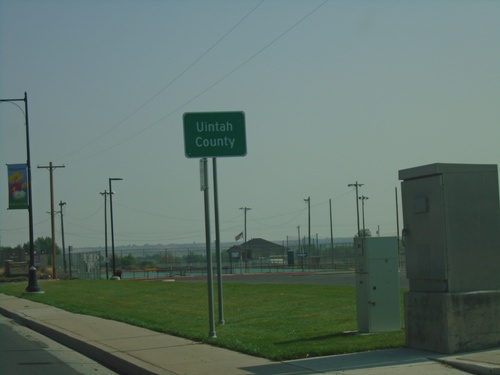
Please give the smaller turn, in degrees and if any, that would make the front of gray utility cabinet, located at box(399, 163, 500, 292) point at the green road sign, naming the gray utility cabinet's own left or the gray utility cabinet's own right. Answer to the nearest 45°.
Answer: approximately 90° to the gray utility cabinet's own right

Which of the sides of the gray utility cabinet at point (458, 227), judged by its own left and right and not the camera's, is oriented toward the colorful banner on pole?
right

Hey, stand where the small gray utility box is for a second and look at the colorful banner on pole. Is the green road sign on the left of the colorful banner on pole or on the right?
left

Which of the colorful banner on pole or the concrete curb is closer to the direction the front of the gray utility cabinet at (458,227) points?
the concrete curb

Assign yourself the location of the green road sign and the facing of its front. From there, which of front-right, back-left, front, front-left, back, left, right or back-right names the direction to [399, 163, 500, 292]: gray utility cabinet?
front-left

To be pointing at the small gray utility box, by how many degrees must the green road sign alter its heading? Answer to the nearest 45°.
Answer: approximately 45° to its left

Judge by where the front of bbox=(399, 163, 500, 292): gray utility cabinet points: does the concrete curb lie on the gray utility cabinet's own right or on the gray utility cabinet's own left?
on the gray utility cabinet's own right

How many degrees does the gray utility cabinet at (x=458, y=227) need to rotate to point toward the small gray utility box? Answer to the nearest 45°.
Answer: approximately 90° to its right

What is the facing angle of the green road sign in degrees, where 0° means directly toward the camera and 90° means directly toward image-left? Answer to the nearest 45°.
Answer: approximately 0°

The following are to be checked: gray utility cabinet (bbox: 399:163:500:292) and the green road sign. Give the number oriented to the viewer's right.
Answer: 0

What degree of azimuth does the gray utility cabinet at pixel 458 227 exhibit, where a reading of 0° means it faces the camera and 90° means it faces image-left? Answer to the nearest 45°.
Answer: approximately 45°
